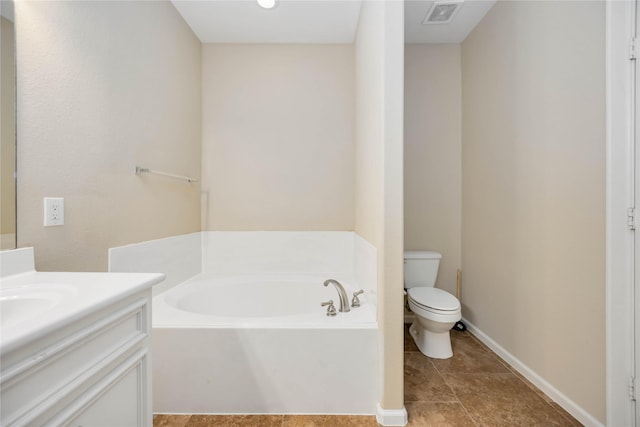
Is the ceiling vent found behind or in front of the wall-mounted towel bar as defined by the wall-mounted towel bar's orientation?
in front

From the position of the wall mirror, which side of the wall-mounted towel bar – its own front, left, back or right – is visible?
right

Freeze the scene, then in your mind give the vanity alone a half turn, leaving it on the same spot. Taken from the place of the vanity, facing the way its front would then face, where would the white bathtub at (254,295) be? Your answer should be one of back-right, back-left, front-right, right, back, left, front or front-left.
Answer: right

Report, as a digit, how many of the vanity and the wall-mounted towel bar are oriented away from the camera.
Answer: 0

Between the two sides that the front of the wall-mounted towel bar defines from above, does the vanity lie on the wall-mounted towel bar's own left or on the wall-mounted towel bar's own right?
on the wall-mounted towel bar's own right

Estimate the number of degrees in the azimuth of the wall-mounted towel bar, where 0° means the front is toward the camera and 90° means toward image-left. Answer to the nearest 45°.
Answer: approximately 315°

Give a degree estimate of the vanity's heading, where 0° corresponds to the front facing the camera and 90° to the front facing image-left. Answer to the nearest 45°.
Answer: approximately 315°
